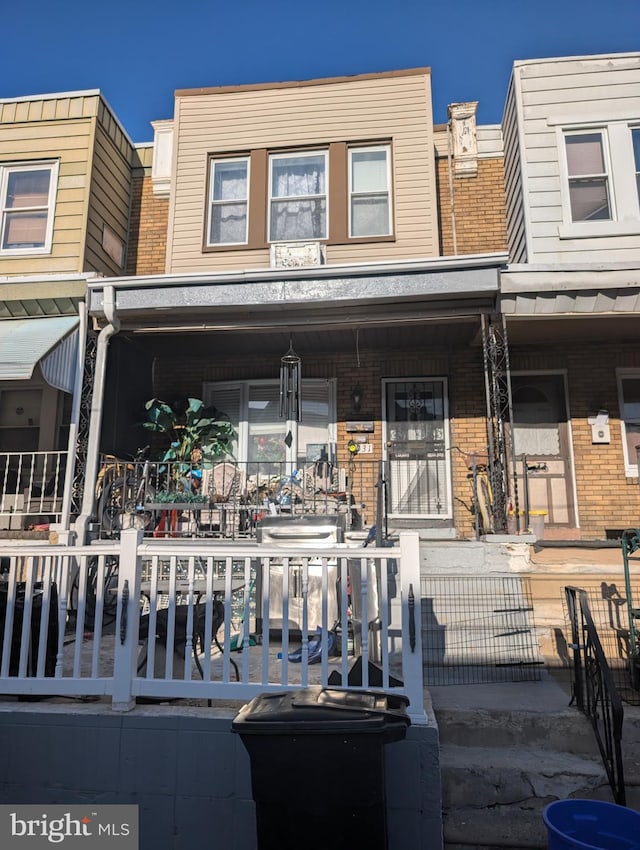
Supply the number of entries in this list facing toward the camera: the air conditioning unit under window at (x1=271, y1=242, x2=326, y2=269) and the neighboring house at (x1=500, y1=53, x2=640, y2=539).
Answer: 2

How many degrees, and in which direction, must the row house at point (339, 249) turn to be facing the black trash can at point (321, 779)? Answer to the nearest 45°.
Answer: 0° — it already faces it

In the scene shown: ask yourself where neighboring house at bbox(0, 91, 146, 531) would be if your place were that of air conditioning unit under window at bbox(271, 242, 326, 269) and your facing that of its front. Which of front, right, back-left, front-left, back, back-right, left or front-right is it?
right

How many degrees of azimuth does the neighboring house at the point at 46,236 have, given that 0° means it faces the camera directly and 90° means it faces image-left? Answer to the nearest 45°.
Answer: approximately 0°

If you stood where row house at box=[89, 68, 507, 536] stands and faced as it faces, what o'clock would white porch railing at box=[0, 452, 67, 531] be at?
The white porch railing is roughly at 3 o'clock from the row house.

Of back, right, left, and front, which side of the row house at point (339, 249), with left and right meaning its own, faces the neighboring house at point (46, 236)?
right

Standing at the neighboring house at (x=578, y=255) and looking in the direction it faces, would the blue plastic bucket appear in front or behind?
in front

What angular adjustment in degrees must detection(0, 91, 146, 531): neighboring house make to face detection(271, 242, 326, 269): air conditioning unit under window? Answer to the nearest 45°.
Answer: approximately 45° to its left

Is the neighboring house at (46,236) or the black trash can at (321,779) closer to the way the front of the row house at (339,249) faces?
the black trash can

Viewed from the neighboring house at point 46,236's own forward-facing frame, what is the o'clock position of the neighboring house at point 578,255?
the neighboring house at point 578,255 is roughly at 10 o'clock from the neighboring house at point 46,236.

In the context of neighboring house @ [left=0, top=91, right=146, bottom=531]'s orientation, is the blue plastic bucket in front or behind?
in front
